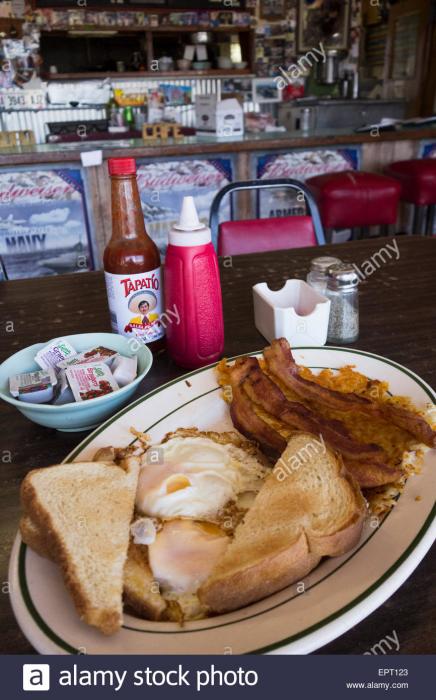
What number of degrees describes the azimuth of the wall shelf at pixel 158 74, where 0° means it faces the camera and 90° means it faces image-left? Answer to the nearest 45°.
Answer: approximately 0°

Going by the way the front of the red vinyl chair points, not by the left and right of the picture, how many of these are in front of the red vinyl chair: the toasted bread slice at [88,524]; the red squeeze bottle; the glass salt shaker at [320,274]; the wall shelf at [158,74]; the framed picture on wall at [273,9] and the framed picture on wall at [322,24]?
3

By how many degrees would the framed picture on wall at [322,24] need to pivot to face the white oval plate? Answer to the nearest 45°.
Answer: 0° — it already faces it

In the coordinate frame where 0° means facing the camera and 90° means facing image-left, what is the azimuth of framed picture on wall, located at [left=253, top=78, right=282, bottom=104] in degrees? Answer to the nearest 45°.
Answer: approximately 0°

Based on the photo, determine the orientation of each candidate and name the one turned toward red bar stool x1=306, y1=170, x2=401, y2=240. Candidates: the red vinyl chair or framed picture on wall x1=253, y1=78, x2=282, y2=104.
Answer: the framed picture on wall
